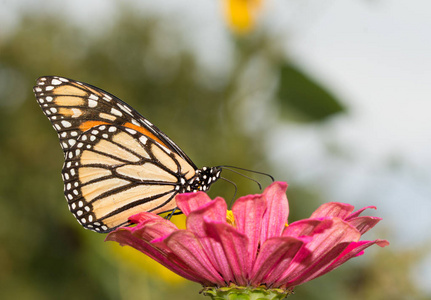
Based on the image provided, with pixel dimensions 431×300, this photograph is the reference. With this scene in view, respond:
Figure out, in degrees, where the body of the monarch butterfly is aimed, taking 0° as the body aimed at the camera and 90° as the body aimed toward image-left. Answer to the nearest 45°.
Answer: approximately 270°

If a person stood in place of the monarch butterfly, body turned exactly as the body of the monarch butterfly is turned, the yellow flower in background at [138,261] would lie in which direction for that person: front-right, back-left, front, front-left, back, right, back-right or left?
left

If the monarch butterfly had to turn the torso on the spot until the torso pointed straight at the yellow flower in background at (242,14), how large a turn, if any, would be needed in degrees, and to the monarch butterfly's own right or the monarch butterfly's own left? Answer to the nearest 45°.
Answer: approximately 90° to the monarch butterfly's own left
